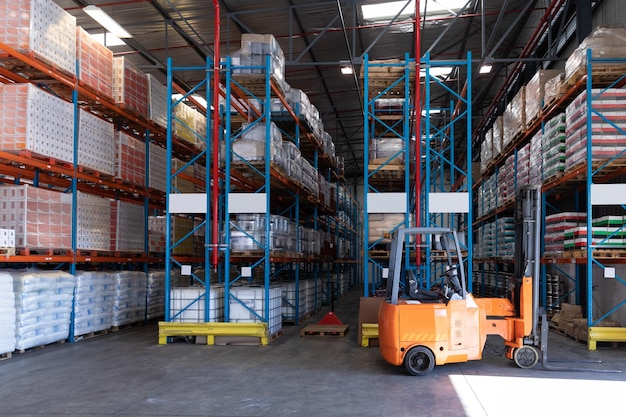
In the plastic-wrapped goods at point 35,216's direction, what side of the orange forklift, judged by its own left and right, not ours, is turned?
back

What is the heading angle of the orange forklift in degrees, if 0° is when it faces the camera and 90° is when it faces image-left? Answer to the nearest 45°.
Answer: approximately 270°

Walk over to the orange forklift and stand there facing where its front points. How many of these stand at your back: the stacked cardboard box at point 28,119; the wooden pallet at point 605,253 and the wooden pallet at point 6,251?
2

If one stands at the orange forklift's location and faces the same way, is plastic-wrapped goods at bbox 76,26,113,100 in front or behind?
behind

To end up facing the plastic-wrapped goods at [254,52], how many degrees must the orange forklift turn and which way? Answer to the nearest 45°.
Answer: approximately 135° to its left

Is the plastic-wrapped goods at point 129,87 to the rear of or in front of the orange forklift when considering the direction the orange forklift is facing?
to the rear

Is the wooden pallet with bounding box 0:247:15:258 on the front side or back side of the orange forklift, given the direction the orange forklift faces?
on the back side

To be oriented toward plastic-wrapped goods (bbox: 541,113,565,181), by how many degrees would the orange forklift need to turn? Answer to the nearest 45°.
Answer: approximately 90° to its left

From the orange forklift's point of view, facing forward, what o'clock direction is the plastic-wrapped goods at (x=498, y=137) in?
The plastic-wrapped goods is roughly at 9 o'clock from the orange forklift.
